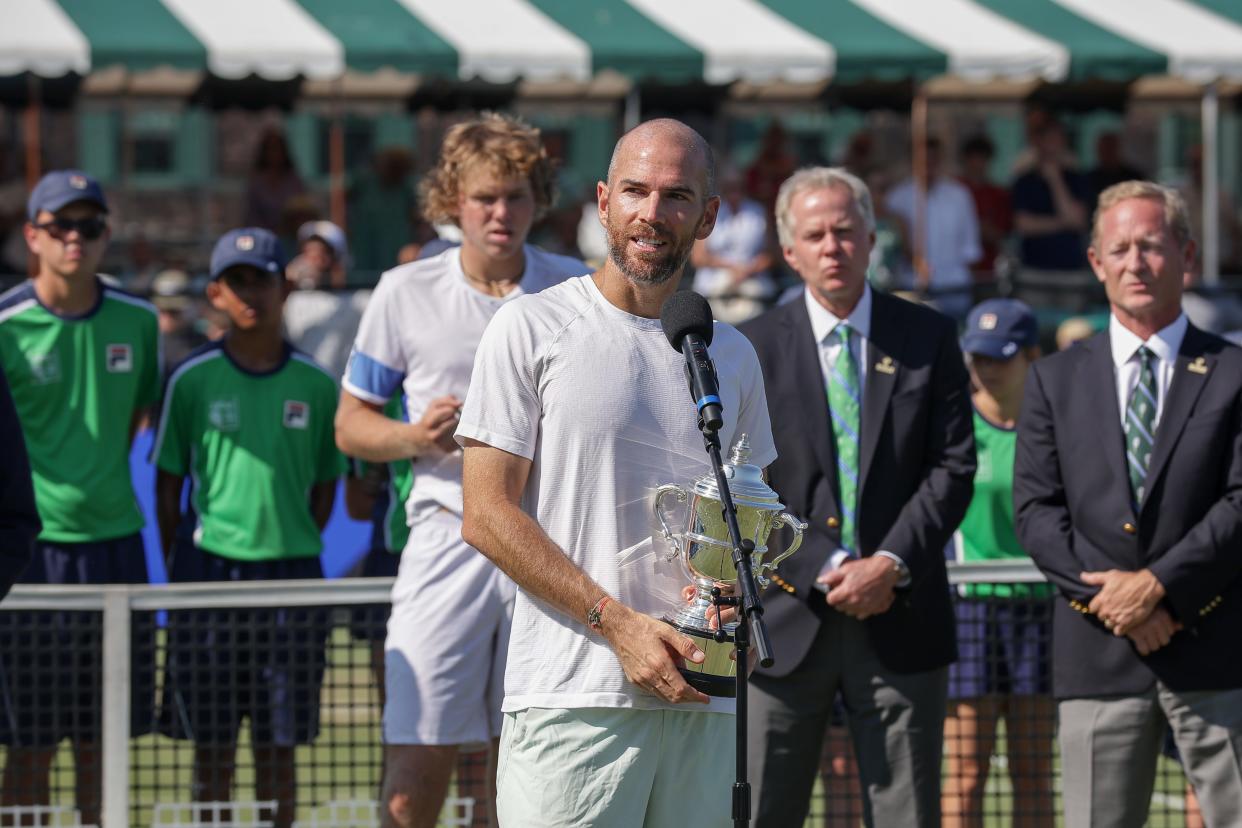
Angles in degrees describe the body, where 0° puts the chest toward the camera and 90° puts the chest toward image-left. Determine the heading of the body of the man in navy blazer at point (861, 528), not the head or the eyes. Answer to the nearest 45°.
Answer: approximately 0°

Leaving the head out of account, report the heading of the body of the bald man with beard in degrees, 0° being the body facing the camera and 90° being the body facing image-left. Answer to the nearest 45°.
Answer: approximately 315°

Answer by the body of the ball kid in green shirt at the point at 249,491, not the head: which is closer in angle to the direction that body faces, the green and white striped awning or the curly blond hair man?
the curly blond hair man

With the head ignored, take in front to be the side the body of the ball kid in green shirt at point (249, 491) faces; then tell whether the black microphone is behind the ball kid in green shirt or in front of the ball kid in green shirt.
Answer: in front

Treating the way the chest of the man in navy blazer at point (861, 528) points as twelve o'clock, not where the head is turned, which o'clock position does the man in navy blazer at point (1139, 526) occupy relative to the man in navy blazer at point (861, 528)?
the man in navy blazer at point (1139, 526) is roughly at 9 o'clock from the man in navy blazer at point (861, 528).
